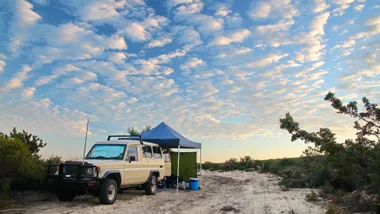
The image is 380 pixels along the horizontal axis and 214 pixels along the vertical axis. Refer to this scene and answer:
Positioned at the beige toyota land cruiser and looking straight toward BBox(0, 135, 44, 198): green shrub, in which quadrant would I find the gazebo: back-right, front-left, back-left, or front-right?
back-right

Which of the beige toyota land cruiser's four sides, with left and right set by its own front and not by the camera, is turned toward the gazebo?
back

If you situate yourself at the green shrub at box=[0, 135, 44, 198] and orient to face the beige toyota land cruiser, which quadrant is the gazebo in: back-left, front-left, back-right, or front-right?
front-left

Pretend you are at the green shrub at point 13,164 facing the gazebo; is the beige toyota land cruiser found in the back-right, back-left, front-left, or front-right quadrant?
front-right

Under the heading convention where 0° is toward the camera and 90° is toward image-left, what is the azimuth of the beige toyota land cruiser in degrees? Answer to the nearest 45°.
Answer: approximately 45°

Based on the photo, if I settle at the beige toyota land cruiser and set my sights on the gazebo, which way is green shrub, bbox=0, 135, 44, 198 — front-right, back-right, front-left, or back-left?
back-left

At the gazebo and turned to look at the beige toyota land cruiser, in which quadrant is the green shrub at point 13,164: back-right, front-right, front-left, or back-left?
front-right

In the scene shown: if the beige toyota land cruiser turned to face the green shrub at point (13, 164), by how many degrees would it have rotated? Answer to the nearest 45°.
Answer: approximately 45° to its right
